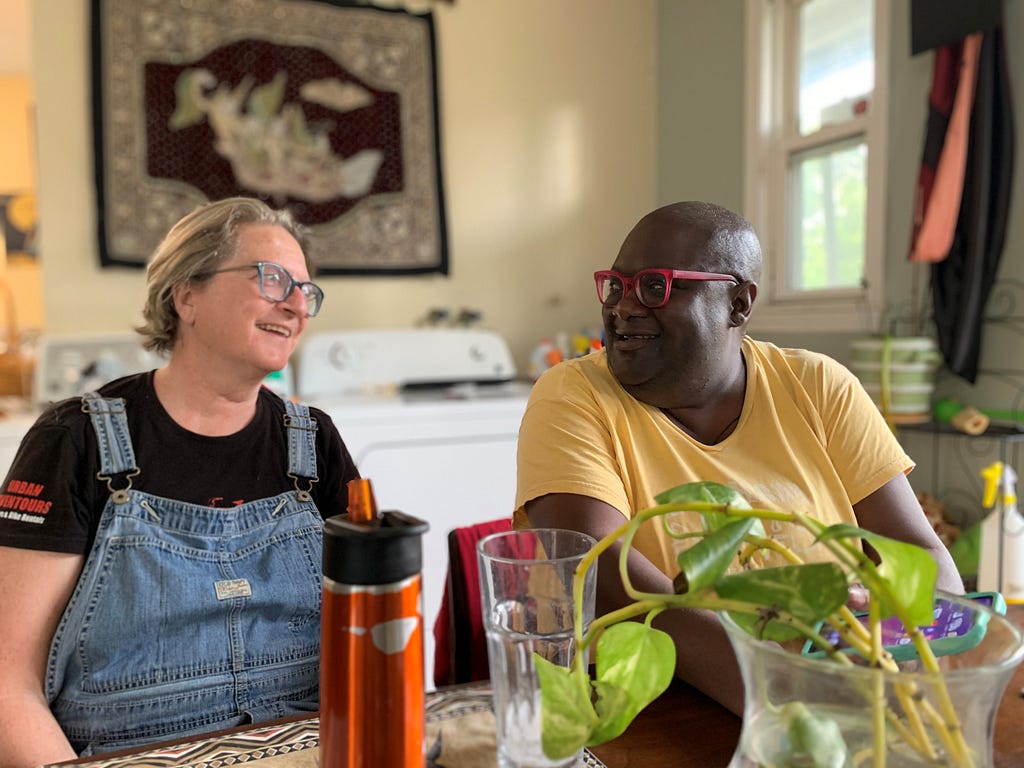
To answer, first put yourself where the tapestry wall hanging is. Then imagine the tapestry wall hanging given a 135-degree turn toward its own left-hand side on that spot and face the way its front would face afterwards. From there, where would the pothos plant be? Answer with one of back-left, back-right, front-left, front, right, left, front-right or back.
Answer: back-right

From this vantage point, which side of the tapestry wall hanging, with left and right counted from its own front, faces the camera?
front

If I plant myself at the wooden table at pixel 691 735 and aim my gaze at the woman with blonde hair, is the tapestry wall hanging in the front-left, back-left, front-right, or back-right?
front-right

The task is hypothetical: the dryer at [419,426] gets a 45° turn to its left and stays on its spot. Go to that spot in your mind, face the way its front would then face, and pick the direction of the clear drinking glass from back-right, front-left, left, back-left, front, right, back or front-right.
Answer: front-right

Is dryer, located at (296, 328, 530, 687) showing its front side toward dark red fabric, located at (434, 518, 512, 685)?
yes

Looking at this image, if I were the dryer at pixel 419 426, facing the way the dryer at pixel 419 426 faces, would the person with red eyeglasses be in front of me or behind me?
in front

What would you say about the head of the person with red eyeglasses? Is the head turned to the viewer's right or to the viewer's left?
to the viewer's left

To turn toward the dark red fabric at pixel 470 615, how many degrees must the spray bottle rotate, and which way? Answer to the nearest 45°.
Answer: approximately 45° to its left

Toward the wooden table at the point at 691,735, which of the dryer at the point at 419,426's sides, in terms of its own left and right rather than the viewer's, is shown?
front

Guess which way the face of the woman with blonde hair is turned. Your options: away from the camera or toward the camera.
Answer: toward the camera

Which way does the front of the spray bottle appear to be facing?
to the viewer's left

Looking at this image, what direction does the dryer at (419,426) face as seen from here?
toward the camera
